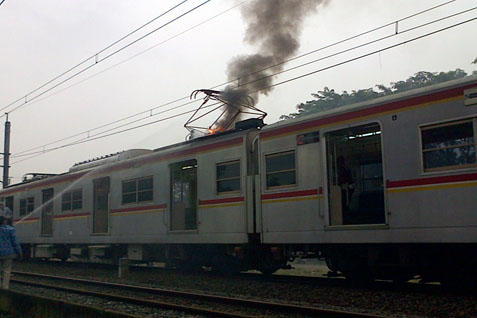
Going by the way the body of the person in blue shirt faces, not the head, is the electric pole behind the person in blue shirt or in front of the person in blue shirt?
in front

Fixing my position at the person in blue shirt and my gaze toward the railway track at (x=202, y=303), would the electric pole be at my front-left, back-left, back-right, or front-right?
back-left

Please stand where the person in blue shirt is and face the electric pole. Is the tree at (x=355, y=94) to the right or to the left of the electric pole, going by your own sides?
right
